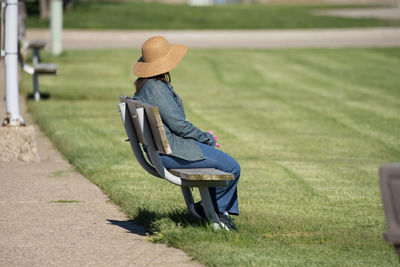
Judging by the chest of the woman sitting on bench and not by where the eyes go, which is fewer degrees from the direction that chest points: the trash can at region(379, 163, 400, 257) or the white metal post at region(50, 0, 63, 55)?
the trash can

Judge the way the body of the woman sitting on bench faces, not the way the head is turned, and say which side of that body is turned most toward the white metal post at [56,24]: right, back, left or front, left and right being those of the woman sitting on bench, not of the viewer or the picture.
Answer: left

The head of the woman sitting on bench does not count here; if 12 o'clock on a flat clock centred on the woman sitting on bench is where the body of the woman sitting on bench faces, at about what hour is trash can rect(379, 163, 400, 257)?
The trash can is roughly at 2 o'clock from the woman sitting on bench.

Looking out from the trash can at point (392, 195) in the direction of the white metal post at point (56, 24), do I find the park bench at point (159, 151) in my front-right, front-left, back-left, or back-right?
front-left

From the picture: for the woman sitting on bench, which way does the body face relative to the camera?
to the viewer's right

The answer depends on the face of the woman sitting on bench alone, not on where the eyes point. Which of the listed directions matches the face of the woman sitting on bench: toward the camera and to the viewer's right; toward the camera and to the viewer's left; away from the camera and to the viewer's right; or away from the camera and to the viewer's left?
away from the camera and to the viewer's right
